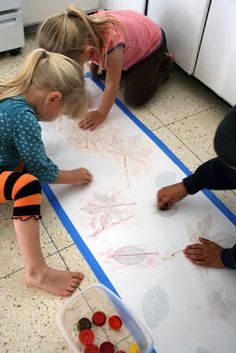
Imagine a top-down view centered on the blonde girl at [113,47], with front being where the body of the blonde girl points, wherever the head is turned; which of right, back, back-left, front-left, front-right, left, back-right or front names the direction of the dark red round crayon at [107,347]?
front-left

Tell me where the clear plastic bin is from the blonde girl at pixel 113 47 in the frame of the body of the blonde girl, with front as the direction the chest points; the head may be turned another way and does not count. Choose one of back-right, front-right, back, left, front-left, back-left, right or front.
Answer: front-left

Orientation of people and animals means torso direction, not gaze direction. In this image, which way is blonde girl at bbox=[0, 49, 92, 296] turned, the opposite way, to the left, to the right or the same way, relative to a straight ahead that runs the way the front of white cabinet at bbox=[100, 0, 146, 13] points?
to the left

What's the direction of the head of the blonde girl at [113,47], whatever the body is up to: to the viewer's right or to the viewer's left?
to the viewer's left

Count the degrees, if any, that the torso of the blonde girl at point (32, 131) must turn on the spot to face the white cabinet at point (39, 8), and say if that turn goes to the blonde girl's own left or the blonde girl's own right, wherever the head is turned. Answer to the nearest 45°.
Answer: approximately 90° to the blonde girl's own left

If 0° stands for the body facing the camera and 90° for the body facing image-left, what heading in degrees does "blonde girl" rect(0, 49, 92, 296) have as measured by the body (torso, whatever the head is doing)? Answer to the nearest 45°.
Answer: approximately 270°

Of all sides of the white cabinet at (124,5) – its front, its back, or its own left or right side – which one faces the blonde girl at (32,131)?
front

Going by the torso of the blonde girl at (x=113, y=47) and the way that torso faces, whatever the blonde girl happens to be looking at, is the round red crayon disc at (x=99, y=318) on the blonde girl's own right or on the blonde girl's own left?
on the blonde girl's own left

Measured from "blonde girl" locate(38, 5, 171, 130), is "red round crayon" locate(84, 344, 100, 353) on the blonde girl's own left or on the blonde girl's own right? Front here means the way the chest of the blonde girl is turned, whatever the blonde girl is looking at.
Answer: on the blonde girl's own left

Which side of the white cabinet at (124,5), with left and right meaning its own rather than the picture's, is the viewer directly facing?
front

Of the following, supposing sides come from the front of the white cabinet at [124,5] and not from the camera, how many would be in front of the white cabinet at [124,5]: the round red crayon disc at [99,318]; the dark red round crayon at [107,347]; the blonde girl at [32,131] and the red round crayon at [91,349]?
4

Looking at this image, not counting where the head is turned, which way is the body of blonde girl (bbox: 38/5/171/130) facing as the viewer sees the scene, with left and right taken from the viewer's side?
facing the viewer and to the left of the viewer

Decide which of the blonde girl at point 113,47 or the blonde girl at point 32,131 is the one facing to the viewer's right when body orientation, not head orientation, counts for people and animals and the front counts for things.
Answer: the blonde girl at point 32,131
